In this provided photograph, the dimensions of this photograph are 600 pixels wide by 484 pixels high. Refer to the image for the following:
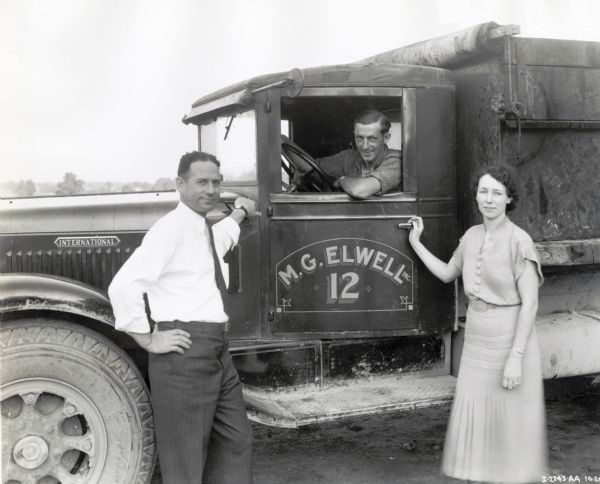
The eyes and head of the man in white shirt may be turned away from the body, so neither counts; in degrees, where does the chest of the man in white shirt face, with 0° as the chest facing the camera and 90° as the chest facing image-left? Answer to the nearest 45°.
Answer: approximately 315°

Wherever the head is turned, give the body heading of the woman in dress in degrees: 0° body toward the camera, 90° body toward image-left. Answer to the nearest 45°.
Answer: approximately 45°
